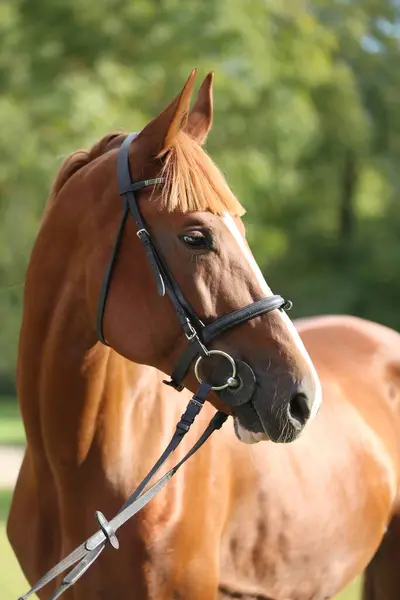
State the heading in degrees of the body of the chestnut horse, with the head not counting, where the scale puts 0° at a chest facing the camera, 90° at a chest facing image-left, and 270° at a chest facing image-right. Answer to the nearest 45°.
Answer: approximately 45°
